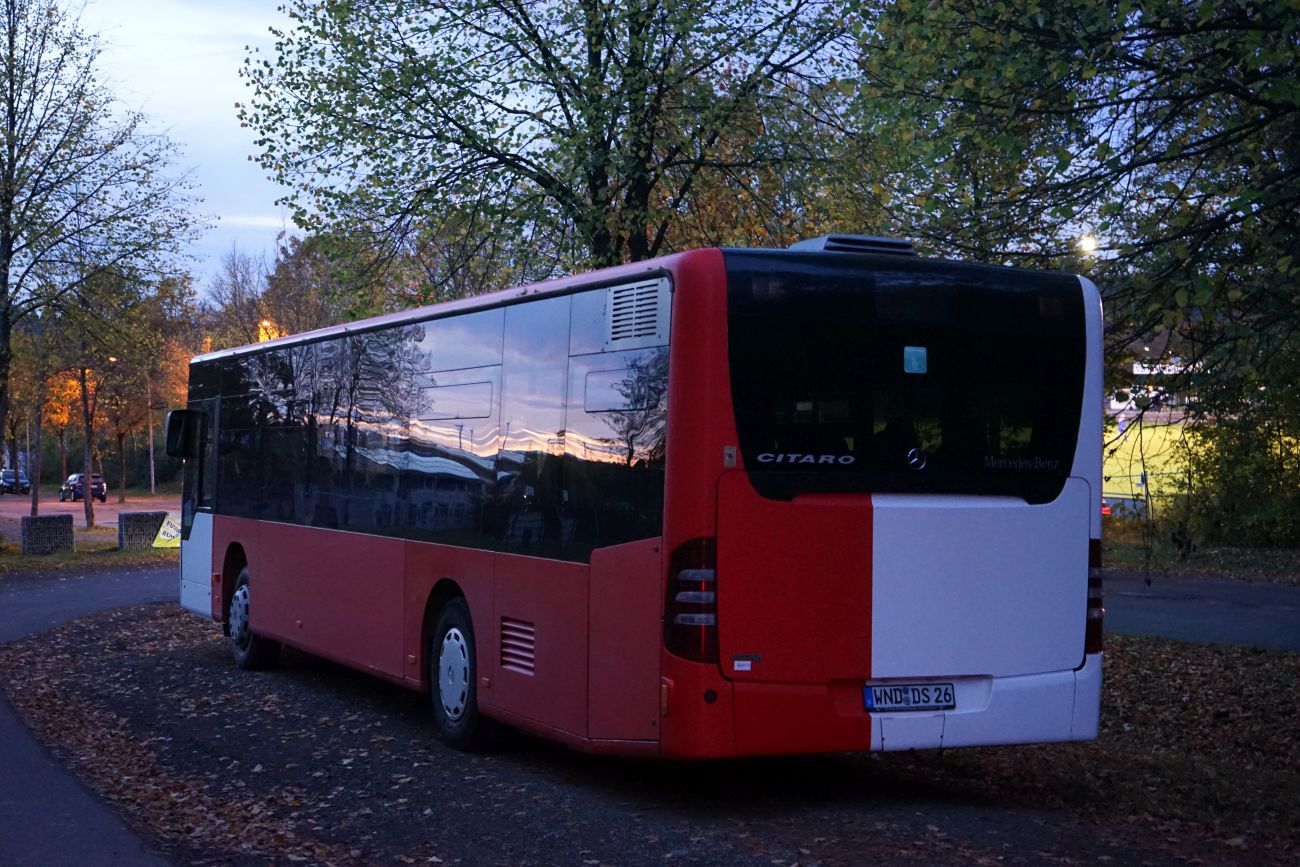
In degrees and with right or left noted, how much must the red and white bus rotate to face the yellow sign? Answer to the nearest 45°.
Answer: approximately 45° to its right

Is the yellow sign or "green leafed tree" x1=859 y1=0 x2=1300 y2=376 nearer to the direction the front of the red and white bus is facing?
the yellow sign

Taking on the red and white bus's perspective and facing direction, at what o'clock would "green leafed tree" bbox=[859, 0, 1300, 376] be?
The green leafed tree is roughly at 3 o'clock from the red and white bus.

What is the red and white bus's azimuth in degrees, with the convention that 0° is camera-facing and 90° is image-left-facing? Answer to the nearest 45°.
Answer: approximately 135°
